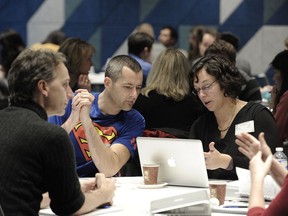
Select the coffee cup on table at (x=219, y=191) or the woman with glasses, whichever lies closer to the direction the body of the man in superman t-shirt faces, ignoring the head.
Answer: the coffee cup on table

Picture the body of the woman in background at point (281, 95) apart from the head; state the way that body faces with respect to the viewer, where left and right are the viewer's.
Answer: facing to the left of the viewer

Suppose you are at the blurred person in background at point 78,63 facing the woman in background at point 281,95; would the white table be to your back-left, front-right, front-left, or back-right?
front-right

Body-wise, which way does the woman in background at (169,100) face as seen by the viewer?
away from the camera

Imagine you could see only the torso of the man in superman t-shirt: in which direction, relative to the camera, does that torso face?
toward the camera

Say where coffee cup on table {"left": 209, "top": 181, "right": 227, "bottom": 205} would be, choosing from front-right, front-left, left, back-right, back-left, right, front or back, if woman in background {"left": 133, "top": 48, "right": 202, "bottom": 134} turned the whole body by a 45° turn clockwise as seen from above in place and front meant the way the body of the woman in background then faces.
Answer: back-right

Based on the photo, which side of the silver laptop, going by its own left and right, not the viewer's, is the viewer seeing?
back

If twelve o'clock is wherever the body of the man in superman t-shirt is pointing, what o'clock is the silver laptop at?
The silver laptop is roughly at 11 o'clock from the man in superman t-shirt.

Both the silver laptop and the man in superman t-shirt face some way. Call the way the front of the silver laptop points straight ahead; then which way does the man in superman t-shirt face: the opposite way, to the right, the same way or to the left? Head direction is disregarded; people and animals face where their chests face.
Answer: the opposite way

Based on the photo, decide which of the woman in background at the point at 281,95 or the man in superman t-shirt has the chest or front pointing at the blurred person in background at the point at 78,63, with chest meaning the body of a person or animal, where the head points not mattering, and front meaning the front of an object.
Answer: the woman in background

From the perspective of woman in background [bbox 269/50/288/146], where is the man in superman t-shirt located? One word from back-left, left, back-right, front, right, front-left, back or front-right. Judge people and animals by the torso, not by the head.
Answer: front-left

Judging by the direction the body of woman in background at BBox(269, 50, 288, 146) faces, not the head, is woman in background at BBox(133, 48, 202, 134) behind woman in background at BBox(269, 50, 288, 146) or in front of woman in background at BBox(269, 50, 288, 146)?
in front

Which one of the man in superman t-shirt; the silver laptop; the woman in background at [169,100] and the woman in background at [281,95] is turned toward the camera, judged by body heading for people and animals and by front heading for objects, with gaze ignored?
the man in superman t-shirt

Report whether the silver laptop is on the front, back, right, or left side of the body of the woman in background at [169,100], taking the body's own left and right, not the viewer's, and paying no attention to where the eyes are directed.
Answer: back

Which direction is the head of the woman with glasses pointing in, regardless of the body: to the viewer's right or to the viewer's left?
to the viewer's left
